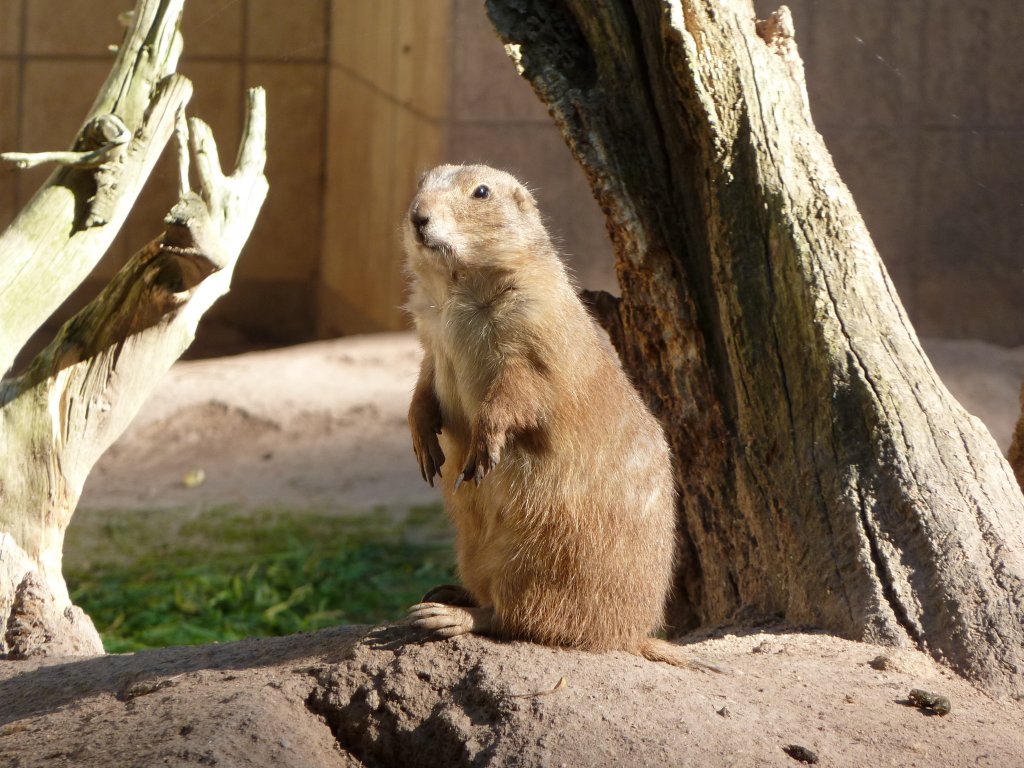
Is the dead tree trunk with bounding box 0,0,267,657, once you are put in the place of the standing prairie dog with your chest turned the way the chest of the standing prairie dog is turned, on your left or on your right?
on your right

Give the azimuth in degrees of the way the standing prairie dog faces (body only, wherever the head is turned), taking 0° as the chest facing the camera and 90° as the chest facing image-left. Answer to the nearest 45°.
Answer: approximately 45°

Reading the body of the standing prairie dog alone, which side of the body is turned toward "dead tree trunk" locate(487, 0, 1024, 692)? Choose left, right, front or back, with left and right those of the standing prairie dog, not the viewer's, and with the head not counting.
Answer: back

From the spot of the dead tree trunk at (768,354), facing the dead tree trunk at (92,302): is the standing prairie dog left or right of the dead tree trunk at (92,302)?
left
